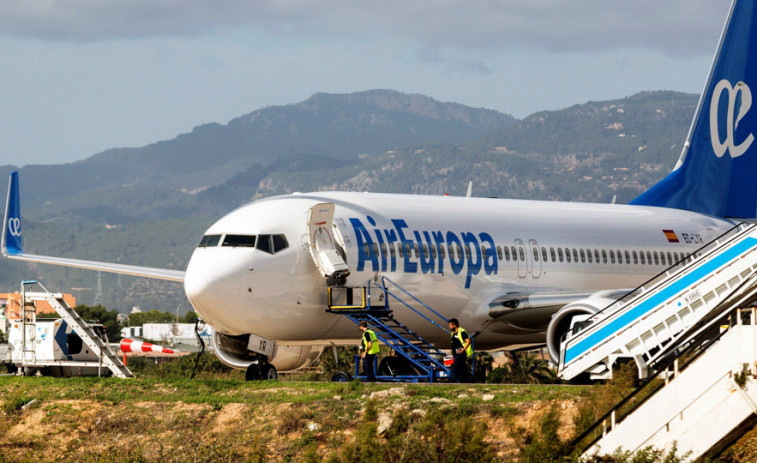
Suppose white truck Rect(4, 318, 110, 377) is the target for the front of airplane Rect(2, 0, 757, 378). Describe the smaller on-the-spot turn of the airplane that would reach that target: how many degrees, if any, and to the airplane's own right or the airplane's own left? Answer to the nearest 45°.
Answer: approximately 45° to the airplane's own right

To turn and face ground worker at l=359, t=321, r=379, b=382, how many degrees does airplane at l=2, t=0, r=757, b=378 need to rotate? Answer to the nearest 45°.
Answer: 0° — it already faces them

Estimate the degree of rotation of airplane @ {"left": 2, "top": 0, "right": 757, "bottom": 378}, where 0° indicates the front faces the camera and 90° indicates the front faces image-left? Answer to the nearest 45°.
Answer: approximately 45°

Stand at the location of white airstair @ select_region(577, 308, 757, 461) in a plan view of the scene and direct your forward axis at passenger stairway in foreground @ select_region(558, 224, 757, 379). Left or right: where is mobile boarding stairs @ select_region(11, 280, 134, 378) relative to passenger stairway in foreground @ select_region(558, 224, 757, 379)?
left

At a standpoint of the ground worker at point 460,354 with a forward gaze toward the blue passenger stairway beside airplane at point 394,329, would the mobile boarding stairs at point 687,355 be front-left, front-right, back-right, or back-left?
back-left

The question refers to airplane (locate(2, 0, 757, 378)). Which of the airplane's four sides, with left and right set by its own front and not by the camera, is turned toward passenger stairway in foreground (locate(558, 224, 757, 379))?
left
